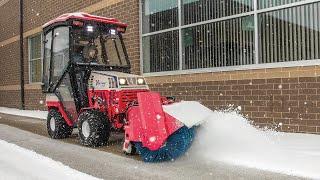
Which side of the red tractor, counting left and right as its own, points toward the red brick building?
left

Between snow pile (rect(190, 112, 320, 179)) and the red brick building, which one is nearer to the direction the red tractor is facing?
the snow pile

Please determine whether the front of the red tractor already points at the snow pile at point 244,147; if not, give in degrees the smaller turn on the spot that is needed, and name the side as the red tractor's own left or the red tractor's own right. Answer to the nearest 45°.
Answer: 0° — it already faces it

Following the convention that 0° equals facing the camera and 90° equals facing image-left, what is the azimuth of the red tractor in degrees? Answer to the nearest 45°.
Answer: approximately 315°
